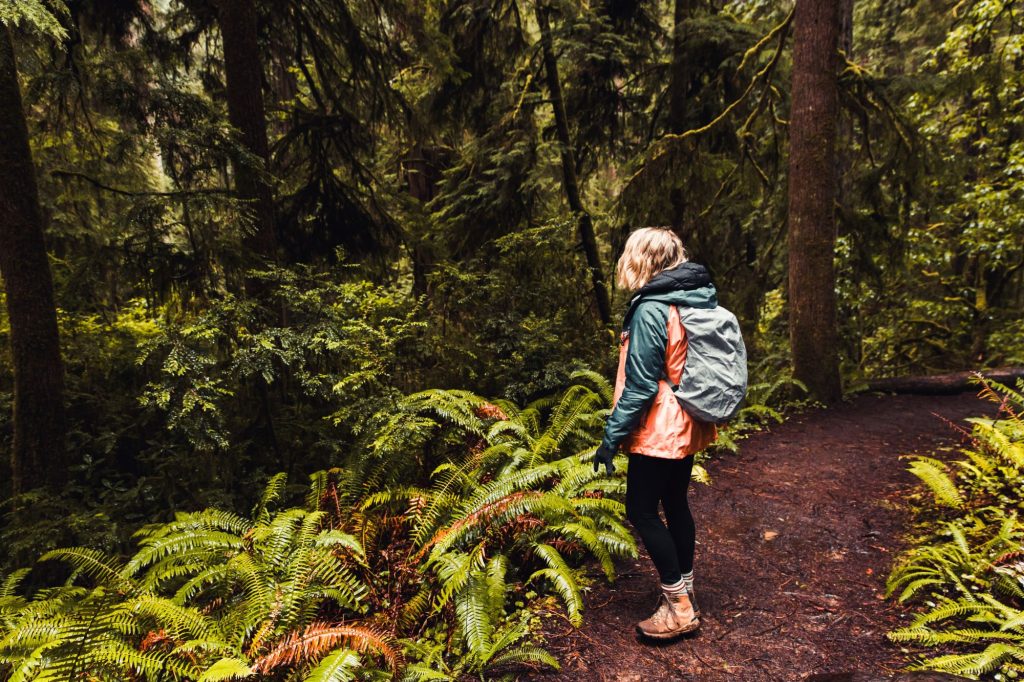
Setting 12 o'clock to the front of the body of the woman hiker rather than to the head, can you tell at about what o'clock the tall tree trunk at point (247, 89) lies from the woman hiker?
The tall tree trunk is roughly at 1 o'clock from the woman hiker.

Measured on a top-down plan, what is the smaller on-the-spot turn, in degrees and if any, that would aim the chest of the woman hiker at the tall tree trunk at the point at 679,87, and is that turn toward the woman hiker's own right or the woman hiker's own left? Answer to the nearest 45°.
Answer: approximately 90° to the woman hiker's own right

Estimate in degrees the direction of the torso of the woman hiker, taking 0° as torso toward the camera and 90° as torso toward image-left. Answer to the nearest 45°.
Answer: approximately 90°

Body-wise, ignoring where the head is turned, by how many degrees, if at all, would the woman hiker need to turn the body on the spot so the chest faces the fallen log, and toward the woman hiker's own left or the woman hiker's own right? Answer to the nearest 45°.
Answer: approximately 135° to the woman hiker's own right

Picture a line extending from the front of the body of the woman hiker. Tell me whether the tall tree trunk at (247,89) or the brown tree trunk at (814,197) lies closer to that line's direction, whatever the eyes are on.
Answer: the tall tree trunk

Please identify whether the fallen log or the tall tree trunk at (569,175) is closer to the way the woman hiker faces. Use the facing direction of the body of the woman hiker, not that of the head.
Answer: the tall tree trunk

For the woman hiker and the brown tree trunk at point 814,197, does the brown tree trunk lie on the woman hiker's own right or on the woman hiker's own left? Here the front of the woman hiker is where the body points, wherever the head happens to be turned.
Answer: on the woman hiker's own right
